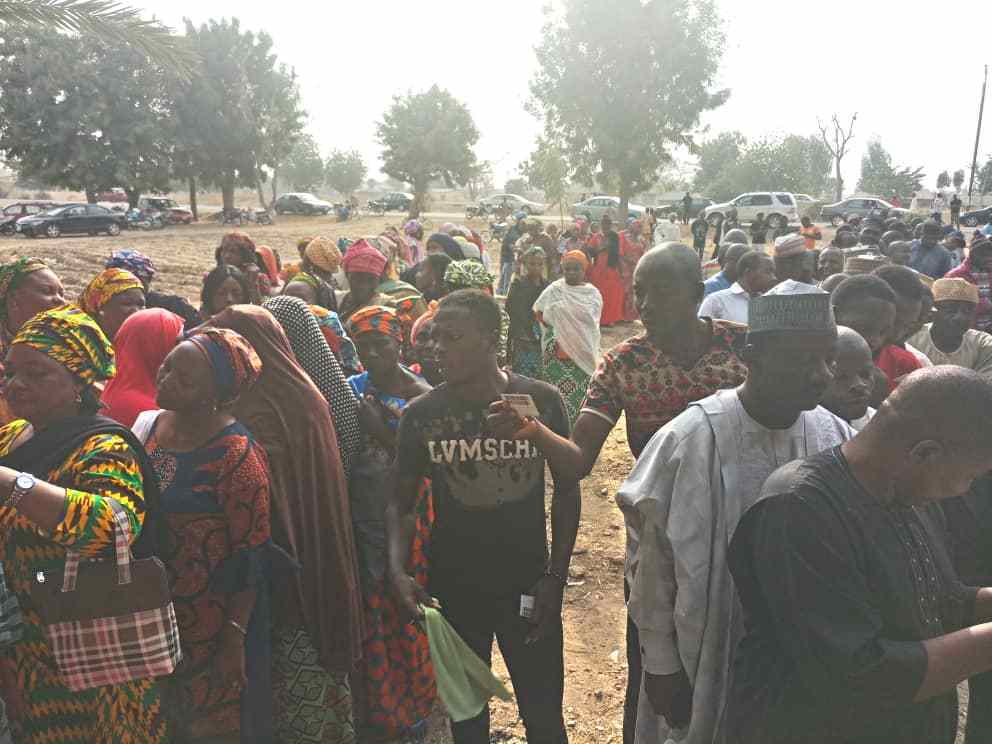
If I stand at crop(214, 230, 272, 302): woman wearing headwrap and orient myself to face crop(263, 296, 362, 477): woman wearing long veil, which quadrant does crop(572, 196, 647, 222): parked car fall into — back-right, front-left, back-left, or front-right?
back-left

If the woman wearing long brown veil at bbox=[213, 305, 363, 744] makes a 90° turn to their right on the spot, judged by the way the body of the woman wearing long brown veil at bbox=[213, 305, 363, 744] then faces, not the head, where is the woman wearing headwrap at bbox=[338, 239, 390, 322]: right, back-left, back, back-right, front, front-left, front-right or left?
front

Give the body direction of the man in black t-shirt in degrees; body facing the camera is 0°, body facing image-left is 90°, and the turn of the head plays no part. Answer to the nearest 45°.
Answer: approximately 0°

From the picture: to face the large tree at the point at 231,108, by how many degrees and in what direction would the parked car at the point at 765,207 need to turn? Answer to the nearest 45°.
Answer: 0° — it already faces it

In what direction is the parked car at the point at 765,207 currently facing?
to the viewer's left

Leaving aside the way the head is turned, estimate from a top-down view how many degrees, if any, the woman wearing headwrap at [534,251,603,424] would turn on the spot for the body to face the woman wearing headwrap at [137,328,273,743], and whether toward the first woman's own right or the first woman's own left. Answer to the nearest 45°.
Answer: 0° — they already face them

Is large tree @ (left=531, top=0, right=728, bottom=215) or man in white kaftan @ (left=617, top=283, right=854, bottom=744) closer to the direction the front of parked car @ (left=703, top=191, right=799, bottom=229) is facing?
the large tree

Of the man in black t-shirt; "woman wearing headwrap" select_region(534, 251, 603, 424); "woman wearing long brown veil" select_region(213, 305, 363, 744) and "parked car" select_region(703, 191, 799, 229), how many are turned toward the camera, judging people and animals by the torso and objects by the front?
2
